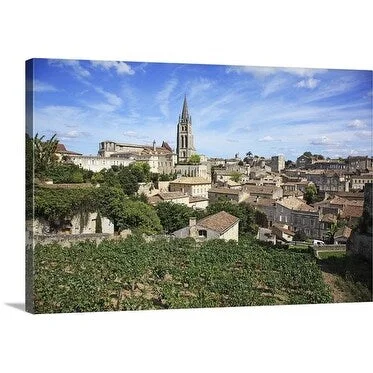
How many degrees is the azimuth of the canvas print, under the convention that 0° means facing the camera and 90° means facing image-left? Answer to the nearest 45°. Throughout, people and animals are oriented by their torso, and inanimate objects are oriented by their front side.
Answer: approximately 315°
